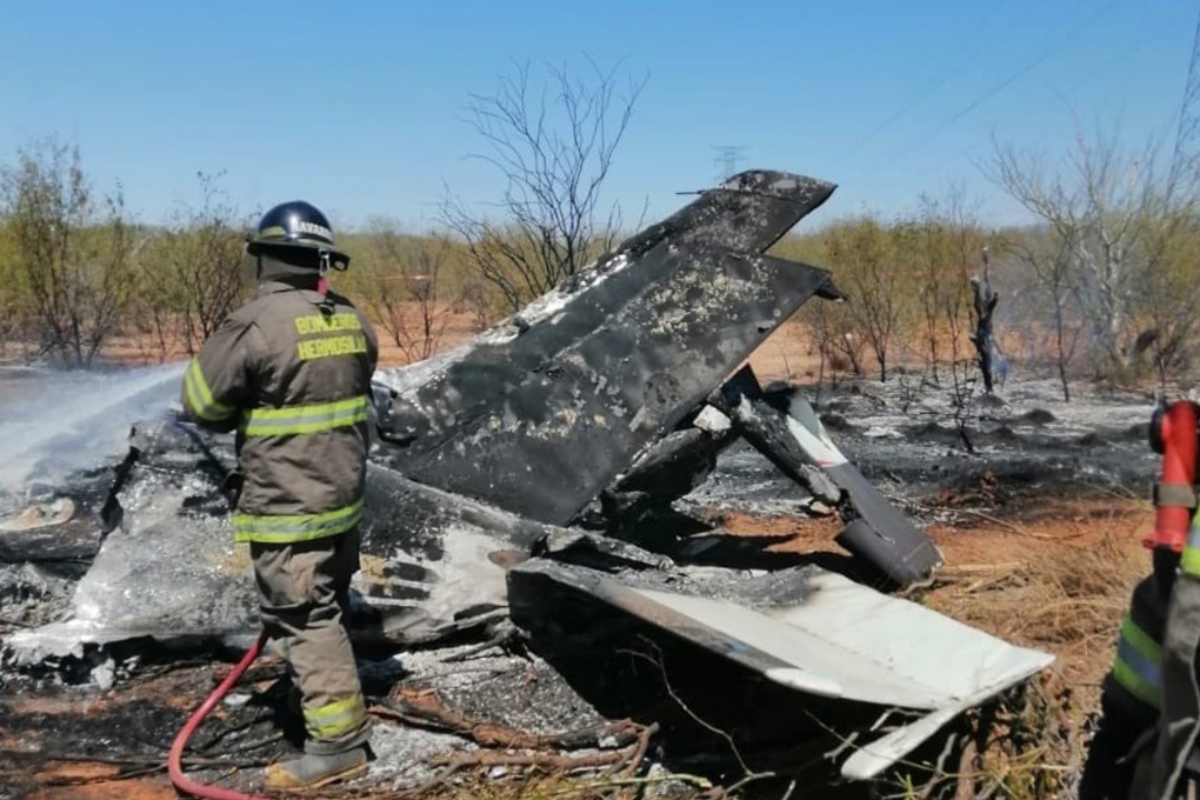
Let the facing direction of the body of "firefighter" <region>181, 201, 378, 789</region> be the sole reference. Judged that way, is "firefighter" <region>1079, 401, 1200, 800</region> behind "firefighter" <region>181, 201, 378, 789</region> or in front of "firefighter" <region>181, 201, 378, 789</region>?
behind

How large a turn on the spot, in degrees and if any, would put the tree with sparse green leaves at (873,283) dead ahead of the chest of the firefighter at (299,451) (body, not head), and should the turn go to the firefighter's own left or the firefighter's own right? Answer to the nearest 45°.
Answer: approximately 90° to the firefighter's own right

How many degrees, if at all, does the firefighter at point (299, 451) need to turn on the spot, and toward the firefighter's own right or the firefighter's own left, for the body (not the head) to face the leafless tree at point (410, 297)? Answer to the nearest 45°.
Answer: approximately 45° to the firefighter's own right

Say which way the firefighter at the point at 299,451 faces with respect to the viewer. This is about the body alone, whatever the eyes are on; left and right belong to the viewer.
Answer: facing away from the viewer and to the left of the viewer
